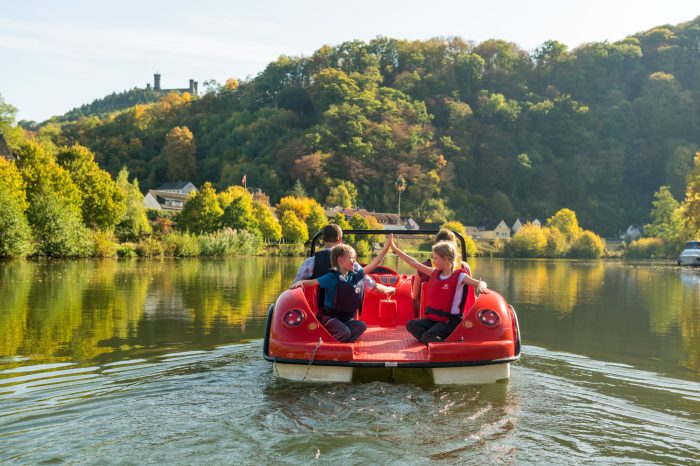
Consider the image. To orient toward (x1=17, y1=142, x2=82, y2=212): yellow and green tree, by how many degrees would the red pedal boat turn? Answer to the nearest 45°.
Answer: approximately 45° to its left

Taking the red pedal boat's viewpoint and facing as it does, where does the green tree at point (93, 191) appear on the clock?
The green tree is roughly at 11 o'clock from the red pedal boat.

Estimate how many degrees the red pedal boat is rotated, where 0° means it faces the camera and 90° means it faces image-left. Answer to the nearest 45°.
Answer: approximately 180°

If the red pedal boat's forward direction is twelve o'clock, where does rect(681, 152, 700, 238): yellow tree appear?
The yellow tree is roughly at 1 o'clock from the red pedal boat.

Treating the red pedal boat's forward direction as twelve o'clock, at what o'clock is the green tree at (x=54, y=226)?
The green tree is roughly at 11 o'clock from the red pedal boat.

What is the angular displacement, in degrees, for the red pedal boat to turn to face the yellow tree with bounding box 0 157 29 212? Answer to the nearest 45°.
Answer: approximately 45° to its left
